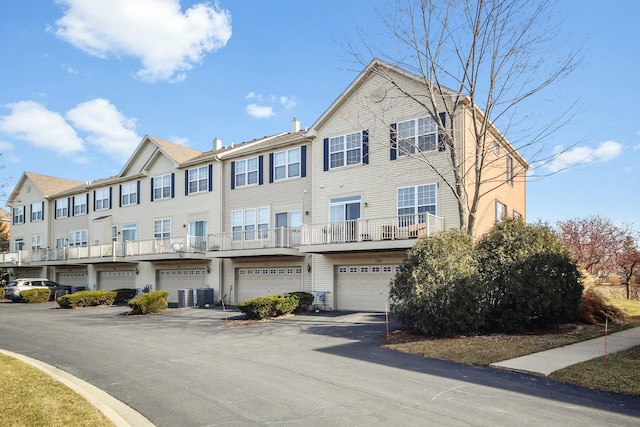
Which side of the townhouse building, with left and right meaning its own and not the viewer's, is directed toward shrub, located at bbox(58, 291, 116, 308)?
right

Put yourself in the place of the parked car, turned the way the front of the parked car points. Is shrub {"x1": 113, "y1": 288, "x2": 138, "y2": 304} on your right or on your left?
on your right

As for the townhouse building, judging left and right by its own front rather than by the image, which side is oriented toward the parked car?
right

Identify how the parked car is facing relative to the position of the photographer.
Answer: facing away from the viewer and to the right of the viewer

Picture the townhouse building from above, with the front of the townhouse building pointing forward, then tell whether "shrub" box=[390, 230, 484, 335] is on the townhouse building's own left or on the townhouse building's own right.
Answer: on the townhouse building's own left
